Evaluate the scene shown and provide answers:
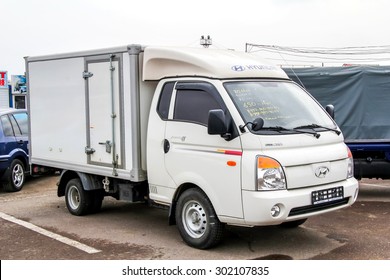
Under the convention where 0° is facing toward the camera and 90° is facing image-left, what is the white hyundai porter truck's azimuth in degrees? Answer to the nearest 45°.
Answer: approximately 315°

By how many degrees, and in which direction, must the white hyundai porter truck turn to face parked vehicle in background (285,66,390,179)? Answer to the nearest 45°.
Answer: approximately 90° to its left

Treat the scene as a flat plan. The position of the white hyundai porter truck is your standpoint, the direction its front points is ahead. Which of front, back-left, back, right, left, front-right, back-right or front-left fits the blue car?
back
